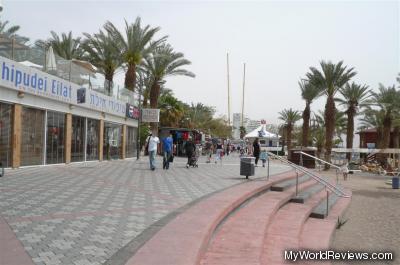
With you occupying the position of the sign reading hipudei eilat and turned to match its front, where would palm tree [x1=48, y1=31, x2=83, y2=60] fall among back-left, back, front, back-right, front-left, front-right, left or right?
back-left

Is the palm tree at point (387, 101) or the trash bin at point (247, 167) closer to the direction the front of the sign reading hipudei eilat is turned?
the trash bin

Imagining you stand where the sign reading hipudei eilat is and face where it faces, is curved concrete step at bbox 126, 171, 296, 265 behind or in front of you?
in front

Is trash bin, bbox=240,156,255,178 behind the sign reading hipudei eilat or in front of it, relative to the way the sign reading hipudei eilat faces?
in front

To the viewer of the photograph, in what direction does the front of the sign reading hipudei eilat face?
facing the viewer and to the right of the viewer

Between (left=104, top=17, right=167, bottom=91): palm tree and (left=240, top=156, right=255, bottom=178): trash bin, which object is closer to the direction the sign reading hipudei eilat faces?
the trash bin

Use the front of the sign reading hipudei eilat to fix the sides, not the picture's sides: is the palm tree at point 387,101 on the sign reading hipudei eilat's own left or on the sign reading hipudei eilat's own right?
on the sign reading hipudei eilat's own left

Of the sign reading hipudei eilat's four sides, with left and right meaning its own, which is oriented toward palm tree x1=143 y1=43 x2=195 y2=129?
left

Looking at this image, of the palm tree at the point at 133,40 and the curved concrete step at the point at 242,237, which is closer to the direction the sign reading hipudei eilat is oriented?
the curved concrete step

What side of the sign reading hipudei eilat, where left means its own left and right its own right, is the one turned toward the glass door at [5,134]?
right
